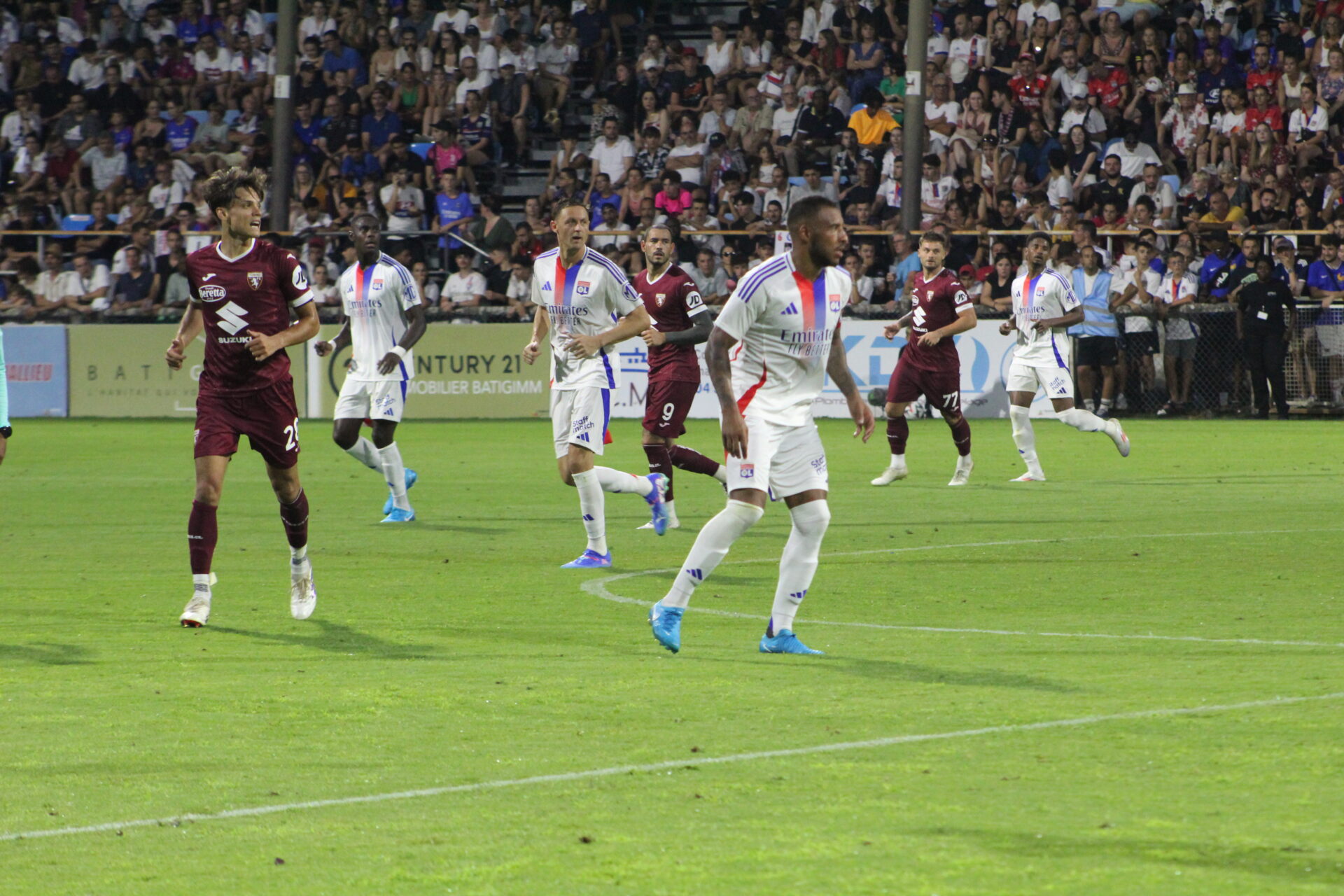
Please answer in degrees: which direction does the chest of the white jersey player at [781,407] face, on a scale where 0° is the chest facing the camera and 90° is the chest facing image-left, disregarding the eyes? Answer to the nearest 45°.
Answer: approximately 315°

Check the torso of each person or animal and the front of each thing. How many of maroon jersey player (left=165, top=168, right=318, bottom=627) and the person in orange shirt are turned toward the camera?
2

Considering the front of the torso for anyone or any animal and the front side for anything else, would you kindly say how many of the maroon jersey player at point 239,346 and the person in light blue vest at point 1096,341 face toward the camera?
2

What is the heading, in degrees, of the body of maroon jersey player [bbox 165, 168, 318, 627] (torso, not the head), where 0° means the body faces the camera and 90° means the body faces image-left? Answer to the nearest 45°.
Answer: approximately 0°

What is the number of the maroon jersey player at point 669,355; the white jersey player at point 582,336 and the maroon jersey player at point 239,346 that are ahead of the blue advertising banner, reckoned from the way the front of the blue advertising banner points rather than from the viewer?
3

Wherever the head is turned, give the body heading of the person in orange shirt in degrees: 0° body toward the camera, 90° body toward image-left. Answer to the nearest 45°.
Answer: approximately 0°

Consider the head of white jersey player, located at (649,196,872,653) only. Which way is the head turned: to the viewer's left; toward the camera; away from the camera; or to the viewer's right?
to the viewer's right

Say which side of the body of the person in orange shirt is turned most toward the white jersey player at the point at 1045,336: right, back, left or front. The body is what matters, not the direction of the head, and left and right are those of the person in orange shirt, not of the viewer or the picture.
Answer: front

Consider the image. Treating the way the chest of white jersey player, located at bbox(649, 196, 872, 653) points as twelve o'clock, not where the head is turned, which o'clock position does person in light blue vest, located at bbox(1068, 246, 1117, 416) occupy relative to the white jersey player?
The person in light blue vest is roughly at 8 o'clock from the white jersey player.
